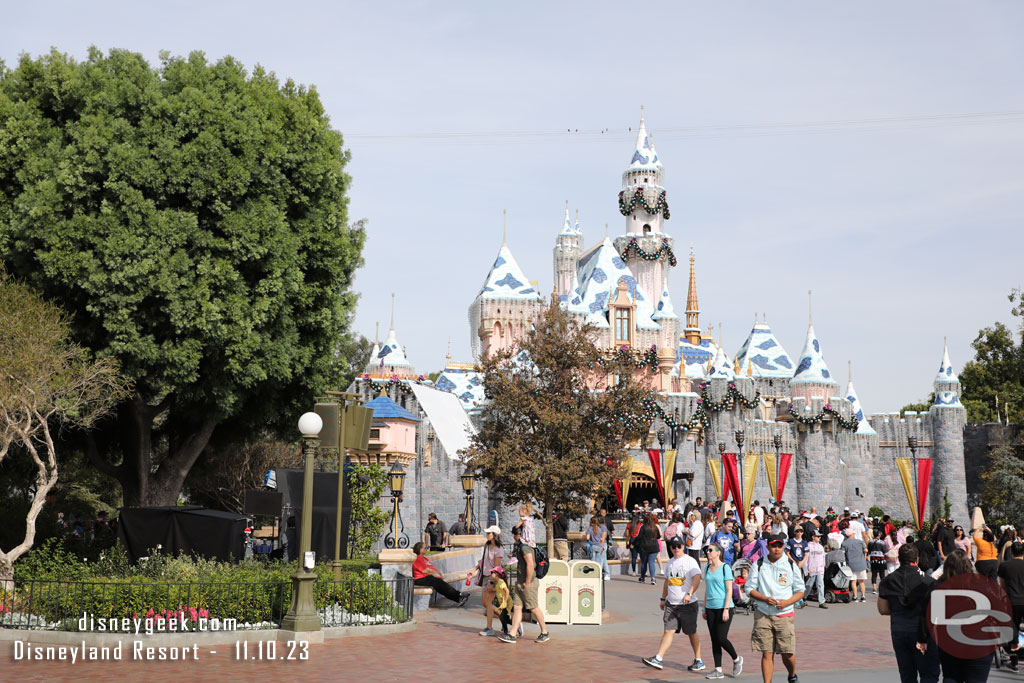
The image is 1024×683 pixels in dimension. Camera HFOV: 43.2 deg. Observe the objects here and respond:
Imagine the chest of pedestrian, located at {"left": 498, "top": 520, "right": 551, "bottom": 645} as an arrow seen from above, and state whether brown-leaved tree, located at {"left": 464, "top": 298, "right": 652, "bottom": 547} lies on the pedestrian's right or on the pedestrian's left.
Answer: on the pedestrian's right

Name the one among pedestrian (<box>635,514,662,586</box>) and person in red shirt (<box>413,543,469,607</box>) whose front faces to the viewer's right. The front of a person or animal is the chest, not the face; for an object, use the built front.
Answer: the person in red shirt

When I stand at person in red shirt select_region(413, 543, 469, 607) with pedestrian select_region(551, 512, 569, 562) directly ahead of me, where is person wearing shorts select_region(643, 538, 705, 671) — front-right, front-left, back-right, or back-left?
back-right

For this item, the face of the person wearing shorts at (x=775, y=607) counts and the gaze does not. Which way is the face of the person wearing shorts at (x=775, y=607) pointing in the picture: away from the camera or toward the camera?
toward the camera

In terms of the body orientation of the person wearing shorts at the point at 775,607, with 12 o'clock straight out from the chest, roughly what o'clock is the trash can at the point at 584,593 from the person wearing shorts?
The trash can is roughly at 5 o'clock from the person wearing shorts.

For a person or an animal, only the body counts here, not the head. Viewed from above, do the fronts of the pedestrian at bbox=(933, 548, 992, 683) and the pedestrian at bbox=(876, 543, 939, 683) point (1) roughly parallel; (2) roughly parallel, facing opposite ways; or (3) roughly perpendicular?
roughly parallel

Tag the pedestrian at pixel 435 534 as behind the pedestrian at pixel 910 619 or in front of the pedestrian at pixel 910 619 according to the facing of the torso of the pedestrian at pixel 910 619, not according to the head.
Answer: in front

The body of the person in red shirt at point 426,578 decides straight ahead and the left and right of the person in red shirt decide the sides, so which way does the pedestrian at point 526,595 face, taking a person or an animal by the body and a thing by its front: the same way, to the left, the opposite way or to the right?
the opposite way

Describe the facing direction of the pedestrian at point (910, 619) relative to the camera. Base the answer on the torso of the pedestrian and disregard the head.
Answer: away from the camera

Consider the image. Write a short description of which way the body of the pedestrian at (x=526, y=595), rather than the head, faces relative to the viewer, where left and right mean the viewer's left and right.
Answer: facing to the left of the viewer

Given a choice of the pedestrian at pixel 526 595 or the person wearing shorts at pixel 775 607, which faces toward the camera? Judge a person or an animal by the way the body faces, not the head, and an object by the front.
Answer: the person wearing shorts

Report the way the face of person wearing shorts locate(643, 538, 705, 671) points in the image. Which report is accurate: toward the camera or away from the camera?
toward the camera

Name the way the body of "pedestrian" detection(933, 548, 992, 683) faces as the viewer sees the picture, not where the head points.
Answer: away from the camera

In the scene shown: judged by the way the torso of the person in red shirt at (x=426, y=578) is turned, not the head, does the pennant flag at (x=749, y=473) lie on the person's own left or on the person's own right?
on the person's own left

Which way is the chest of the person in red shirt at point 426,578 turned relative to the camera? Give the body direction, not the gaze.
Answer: to the viewer's right

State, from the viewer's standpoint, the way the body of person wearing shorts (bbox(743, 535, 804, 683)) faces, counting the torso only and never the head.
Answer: toward the camera

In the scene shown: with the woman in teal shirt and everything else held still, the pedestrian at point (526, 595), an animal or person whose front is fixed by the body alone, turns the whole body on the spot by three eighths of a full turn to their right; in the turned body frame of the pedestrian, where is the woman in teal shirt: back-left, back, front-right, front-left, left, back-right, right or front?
right

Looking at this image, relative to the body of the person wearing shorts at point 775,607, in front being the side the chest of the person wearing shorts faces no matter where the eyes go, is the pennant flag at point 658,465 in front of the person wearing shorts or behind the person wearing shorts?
behind
